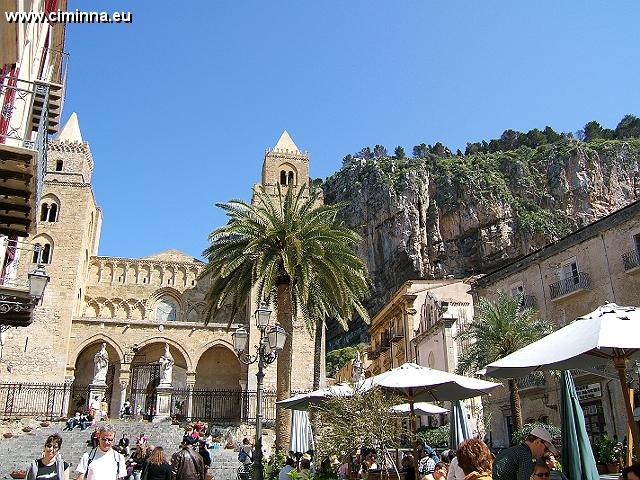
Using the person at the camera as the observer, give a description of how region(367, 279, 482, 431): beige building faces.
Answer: facing the viewer and to the left of the viewer

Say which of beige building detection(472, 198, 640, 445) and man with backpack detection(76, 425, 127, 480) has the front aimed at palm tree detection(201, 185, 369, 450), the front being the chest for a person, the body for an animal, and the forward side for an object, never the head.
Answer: the beige building

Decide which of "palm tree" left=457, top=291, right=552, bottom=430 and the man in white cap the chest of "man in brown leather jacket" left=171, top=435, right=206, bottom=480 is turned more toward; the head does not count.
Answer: the palm tree

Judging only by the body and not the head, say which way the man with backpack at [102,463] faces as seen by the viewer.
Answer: toward the camera

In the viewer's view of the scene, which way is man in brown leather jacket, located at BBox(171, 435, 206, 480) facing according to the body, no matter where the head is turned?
away from the camera

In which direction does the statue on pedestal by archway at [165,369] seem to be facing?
toward the camera

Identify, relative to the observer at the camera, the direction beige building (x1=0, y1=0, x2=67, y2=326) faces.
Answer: facing to the right of the viewer

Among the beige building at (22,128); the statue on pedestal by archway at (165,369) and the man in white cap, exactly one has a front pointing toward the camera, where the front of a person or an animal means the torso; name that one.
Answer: the statue on pedestal by archway

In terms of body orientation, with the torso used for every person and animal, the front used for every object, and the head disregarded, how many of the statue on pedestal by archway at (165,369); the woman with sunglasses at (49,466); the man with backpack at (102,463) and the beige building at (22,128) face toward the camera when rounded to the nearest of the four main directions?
3

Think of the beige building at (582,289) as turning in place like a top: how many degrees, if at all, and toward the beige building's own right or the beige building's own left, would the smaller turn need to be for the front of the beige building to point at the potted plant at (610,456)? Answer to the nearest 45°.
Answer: approximately 45° to the beige building's own left

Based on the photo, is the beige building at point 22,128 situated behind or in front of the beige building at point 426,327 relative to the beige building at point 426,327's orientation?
in front

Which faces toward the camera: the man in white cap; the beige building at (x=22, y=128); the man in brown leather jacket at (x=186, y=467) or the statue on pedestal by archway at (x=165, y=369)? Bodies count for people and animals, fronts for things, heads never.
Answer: the statue on pedestal by archway

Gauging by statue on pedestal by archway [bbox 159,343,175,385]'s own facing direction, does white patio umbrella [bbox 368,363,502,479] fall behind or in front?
in front
